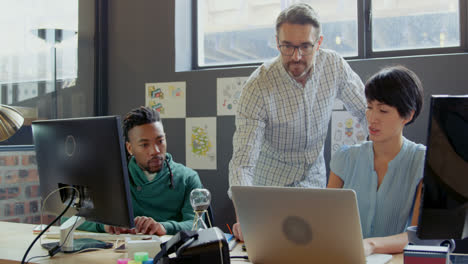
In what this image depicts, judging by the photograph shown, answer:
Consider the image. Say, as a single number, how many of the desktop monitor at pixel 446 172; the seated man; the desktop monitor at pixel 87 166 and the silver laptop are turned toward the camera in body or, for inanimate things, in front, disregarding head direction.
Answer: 2

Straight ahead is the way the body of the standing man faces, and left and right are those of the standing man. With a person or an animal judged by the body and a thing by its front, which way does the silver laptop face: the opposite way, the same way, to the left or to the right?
the opposite way

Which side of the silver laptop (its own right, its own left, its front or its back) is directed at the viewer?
back

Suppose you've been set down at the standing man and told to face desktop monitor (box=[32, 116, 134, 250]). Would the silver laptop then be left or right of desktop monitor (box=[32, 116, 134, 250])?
left

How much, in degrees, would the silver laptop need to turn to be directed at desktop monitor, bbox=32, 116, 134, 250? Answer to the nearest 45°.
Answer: approximately 90° to its left

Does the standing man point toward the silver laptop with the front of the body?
yes

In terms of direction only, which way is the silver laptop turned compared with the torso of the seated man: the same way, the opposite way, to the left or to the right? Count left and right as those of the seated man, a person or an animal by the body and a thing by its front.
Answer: the opposite way

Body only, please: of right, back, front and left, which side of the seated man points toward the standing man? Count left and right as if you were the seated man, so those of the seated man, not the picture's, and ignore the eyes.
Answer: left

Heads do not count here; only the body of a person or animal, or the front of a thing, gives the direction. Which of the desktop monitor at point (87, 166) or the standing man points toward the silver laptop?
the standing man

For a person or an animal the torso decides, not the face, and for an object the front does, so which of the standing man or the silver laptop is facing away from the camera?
the silver laptop
